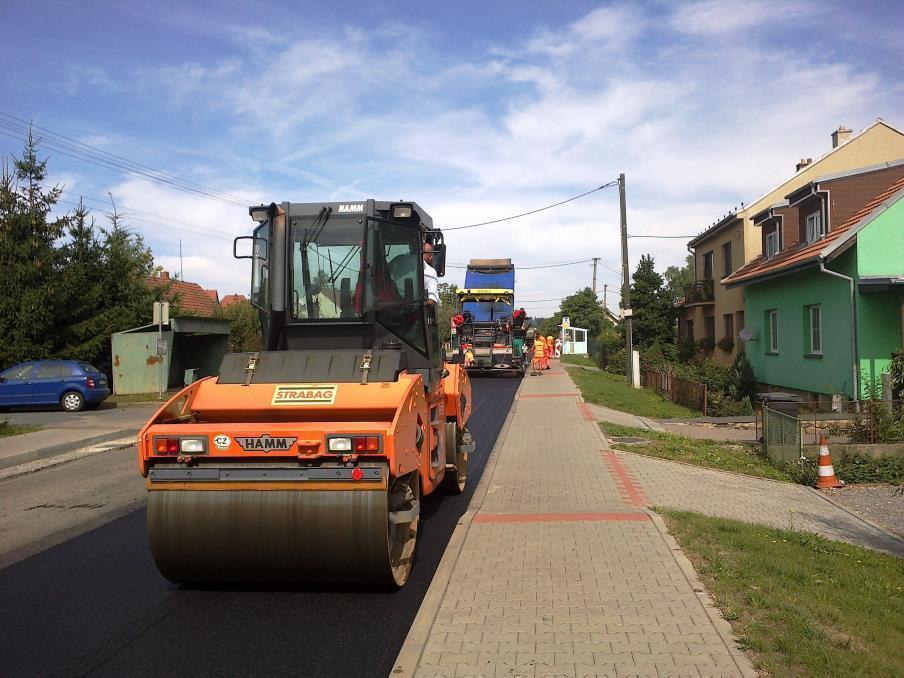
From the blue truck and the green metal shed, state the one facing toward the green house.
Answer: the green metal shed

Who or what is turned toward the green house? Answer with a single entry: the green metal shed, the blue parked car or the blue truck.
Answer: the green metal shed

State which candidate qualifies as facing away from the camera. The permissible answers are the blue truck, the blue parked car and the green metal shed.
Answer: the blue truck

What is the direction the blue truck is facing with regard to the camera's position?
facing away from the viewer

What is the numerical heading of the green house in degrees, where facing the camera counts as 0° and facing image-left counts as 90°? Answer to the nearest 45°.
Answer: approximately 45°

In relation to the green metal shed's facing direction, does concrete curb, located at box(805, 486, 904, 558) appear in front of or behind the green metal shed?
in front

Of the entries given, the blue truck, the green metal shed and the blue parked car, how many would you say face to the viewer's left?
1

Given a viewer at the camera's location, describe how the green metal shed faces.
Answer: facing the viewer and to the right of the viewer

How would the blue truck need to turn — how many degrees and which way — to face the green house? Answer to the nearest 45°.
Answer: approximately 135° to its right

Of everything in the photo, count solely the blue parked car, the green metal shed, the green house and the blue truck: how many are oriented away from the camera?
1

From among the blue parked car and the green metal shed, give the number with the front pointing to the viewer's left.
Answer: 1

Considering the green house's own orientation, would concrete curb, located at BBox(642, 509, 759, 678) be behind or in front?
in front

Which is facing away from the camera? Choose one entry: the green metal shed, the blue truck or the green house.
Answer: the blue truck

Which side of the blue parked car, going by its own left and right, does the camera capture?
left

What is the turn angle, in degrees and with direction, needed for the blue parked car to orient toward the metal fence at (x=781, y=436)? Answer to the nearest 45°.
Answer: approximately 135° to its left

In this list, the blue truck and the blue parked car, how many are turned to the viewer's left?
1

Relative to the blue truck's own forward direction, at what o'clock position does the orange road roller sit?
The orange road roller is roughly at 6 o'clock from the blue truck.
